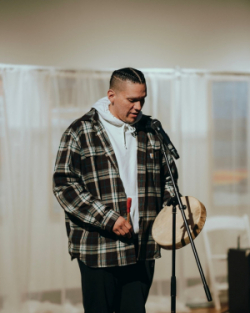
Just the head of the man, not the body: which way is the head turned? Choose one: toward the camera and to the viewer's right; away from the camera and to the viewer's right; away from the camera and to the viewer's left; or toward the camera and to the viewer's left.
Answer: toward the camera and to the viewer's right

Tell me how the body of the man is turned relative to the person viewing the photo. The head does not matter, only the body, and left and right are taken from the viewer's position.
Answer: facing the viewer and to the right of the viewer
